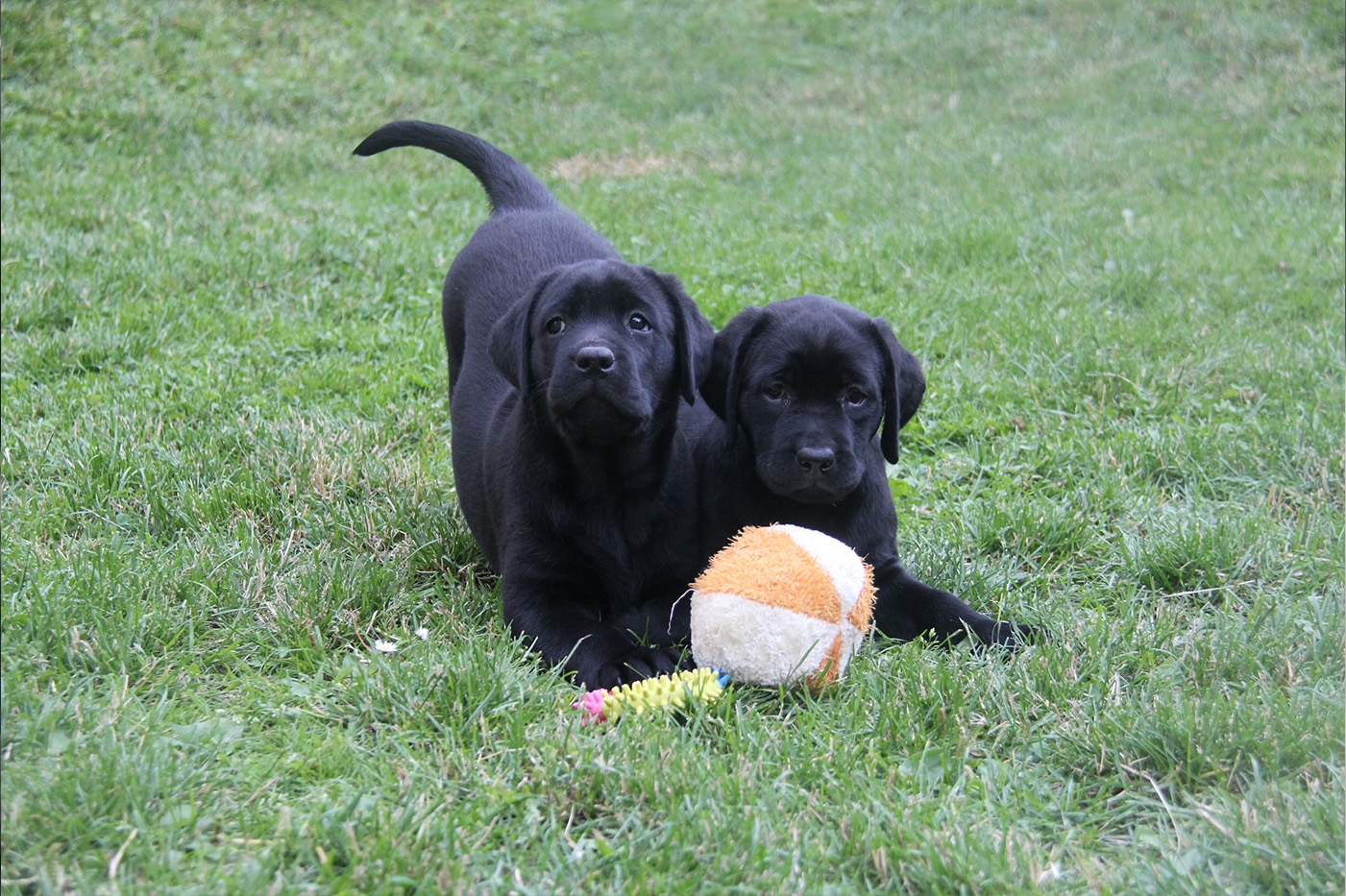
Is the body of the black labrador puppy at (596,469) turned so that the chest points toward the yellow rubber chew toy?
yes

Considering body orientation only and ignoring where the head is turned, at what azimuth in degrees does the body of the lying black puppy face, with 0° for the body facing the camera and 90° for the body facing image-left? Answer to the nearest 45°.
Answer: approximately 0°

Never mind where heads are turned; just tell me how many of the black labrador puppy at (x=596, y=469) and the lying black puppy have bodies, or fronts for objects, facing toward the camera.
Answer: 2

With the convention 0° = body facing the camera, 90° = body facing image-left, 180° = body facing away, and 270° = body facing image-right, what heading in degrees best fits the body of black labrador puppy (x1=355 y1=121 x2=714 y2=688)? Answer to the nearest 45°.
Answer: approximately 0°

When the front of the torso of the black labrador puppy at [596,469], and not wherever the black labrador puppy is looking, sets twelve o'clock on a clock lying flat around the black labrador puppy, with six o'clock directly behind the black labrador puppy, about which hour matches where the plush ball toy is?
The plush ball toy is roughly at 11 o'clock from the black labrador puppy.

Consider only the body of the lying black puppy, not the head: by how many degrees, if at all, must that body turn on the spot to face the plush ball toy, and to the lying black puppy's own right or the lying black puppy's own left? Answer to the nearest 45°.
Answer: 0° — it already faces it
